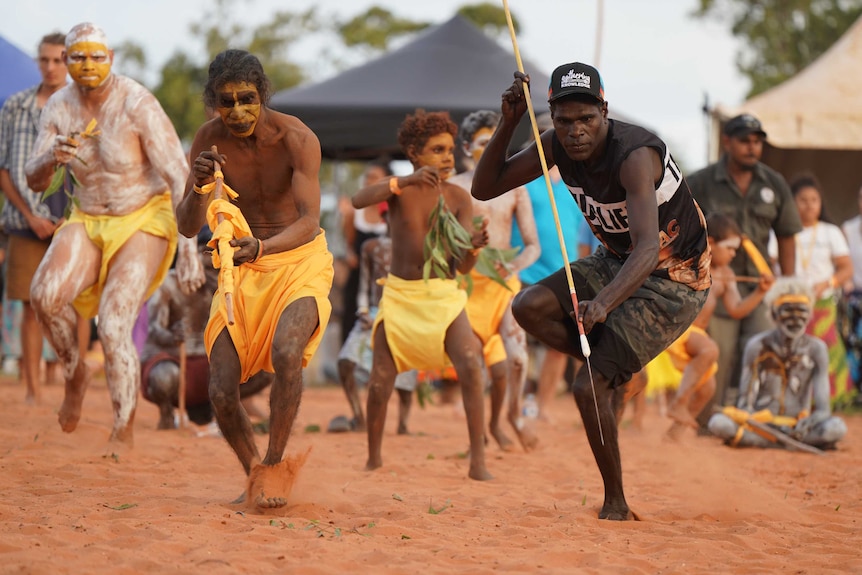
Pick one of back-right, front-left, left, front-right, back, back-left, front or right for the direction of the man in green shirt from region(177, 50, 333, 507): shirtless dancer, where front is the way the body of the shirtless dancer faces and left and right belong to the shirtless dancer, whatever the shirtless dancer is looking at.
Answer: back-left

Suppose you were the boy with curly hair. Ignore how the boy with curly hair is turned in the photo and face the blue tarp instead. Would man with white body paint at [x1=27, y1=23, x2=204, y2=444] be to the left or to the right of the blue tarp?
left

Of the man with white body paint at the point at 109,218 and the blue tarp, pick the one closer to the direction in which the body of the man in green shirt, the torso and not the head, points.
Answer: the man with white body paint

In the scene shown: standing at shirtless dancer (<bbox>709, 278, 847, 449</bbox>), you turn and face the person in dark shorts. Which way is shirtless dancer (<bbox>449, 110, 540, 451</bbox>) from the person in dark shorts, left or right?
right

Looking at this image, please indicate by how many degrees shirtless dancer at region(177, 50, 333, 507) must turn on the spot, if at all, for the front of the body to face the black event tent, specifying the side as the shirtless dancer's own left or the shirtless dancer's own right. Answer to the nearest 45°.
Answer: approximately 180°

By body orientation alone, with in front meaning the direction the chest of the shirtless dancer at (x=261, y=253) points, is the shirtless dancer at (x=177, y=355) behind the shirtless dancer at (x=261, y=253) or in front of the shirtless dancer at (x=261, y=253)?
behind

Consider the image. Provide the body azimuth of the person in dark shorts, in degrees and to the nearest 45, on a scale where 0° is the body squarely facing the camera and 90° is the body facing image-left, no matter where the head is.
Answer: approximately 45°

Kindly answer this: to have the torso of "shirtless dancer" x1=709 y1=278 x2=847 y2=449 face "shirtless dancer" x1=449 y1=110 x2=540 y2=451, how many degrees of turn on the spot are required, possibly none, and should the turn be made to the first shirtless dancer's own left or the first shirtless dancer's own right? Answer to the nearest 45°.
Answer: approximately 45° to the first shirtless dancer's own right
